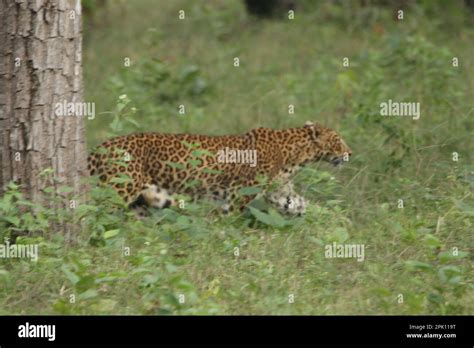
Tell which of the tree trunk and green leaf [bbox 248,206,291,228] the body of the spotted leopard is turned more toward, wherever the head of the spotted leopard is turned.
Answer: the green leaf

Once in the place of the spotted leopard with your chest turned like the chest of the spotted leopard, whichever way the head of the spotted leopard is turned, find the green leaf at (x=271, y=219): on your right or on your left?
on your right

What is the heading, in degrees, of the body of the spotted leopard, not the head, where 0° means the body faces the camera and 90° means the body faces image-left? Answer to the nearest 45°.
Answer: approximately 270°

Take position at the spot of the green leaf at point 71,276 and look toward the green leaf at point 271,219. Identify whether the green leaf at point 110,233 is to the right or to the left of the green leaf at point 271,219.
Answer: left

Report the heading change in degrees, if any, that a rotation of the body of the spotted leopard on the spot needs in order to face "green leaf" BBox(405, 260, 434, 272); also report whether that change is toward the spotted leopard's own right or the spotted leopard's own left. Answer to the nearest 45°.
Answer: approximately 45° to the spotted leopard's own right

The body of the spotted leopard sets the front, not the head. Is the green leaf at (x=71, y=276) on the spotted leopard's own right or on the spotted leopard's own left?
on the spotted leopard's own right

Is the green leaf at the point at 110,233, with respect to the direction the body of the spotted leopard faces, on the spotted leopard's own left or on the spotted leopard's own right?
on the spotted leopard's own right
